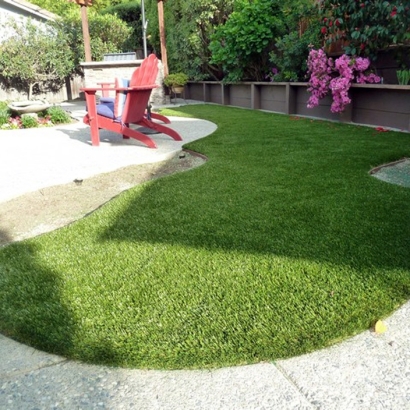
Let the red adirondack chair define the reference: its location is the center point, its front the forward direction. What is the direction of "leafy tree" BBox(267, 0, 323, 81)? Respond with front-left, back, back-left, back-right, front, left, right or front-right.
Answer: right

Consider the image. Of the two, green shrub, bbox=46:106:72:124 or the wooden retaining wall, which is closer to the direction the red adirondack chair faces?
the green shrub

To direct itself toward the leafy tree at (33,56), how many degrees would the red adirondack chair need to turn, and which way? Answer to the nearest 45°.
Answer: approximately 45° to its right

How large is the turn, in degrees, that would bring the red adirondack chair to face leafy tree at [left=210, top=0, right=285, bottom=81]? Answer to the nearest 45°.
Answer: approximately 90° to its right

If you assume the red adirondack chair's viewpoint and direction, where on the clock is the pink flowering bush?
The pink flowering bush is roughly at 4 o'clock from the red adirondack chair.

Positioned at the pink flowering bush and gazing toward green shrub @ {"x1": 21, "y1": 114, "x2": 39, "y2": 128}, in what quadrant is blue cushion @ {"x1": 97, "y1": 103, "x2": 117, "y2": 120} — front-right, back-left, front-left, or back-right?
front-left

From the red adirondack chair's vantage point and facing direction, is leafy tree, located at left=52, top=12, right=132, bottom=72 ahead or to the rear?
ahead

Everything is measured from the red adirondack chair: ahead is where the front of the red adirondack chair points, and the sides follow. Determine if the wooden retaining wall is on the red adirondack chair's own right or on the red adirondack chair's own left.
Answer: on the red adirondack chair's own right

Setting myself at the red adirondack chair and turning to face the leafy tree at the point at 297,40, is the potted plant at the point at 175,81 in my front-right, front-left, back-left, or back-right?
front-left

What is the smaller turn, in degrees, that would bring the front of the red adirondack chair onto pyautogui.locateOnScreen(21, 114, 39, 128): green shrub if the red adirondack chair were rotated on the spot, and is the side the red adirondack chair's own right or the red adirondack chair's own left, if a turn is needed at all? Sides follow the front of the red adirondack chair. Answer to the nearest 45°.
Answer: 0° — it already faces it

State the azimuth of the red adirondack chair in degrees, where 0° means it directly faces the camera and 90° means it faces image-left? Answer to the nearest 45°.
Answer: approximately 135°
